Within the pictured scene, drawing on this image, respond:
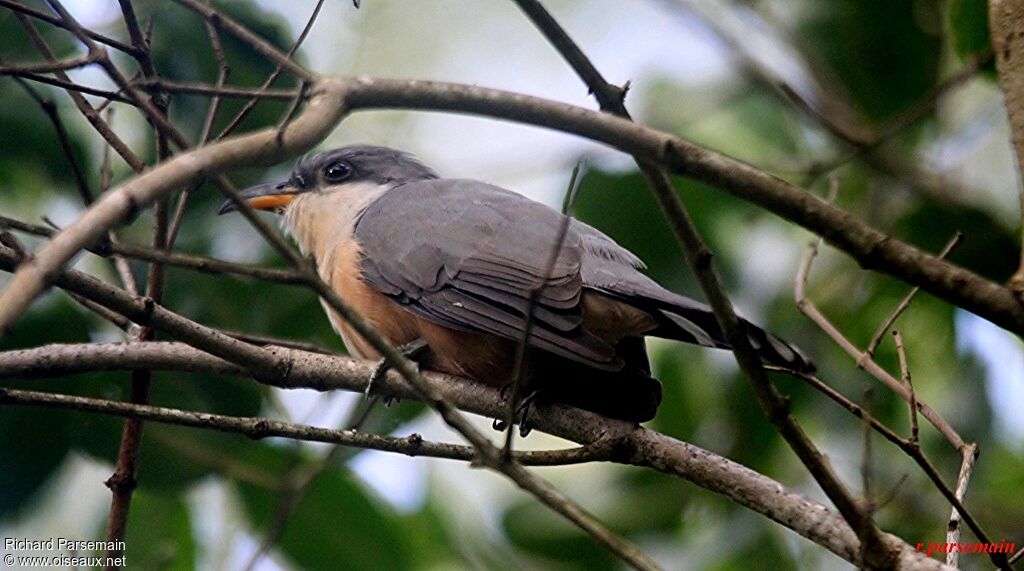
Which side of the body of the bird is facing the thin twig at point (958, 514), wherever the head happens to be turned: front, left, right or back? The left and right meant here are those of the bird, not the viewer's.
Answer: back

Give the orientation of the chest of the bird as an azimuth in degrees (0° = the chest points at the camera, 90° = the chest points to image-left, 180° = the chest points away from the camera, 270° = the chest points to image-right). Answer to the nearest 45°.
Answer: approximately 90°

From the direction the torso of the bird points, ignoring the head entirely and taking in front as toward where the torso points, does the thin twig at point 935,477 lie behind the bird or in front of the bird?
behind
